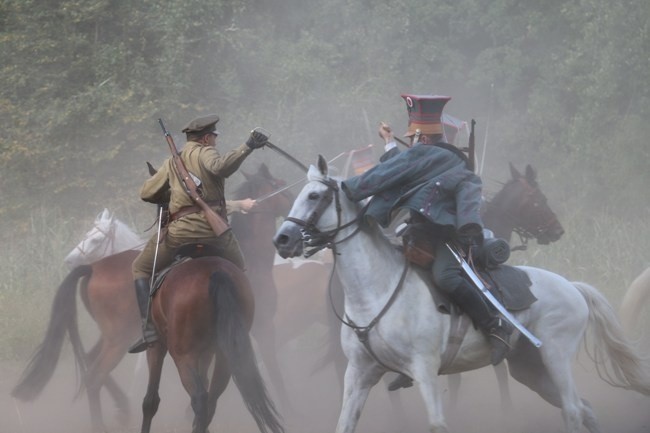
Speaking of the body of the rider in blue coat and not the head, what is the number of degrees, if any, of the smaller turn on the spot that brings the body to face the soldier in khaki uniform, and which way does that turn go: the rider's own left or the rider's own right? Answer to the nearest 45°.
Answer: approximately 45° to the rider's own left

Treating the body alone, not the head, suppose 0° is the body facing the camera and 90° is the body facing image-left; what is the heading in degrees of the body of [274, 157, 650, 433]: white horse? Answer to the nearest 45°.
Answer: approximately 45°

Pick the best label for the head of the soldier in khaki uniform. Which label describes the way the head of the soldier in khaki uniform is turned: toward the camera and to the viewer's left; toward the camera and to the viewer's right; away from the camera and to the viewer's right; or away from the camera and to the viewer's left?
away from the camera and to the viewer's right

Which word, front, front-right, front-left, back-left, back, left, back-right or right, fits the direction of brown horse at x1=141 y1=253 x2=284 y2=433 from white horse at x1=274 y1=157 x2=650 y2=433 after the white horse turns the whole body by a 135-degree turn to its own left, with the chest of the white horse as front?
back

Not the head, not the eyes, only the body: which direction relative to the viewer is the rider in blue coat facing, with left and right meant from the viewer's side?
facing away from the viewer and to the left of the viewer
